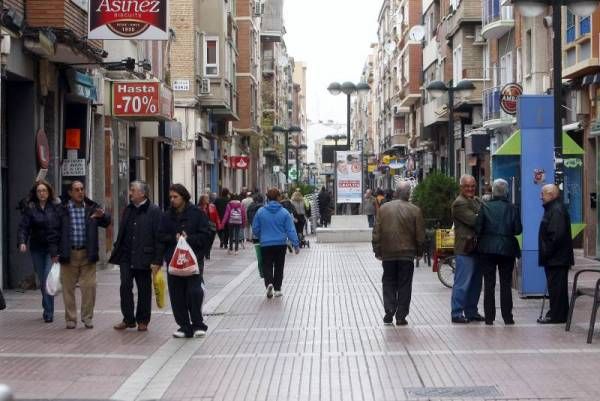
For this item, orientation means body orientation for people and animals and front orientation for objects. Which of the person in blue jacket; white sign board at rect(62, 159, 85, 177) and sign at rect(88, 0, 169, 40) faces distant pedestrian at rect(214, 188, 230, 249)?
the person in blue jacket

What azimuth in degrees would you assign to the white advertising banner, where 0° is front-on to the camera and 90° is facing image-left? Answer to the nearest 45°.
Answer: approximately 0°

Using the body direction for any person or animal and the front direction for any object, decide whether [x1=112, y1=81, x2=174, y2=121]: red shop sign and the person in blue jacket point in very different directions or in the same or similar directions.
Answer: very different directions

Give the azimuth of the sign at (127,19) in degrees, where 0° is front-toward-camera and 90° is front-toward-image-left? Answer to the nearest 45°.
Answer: approximately 0°

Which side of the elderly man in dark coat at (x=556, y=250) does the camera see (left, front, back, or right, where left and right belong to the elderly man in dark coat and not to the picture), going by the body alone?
left

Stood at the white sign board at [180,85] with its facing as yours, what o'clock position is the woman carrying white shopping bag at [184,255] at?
The woman carrying white shopping bag is roughly at 12 o'clock from the white sign board.

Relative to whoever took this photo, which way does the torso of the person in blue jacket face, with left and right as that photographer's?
facing away from the viewer

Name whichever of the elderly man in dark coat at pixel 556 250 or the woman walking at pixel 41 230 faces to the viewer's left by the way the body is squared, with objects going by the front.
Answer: the elderly man in dark coat
